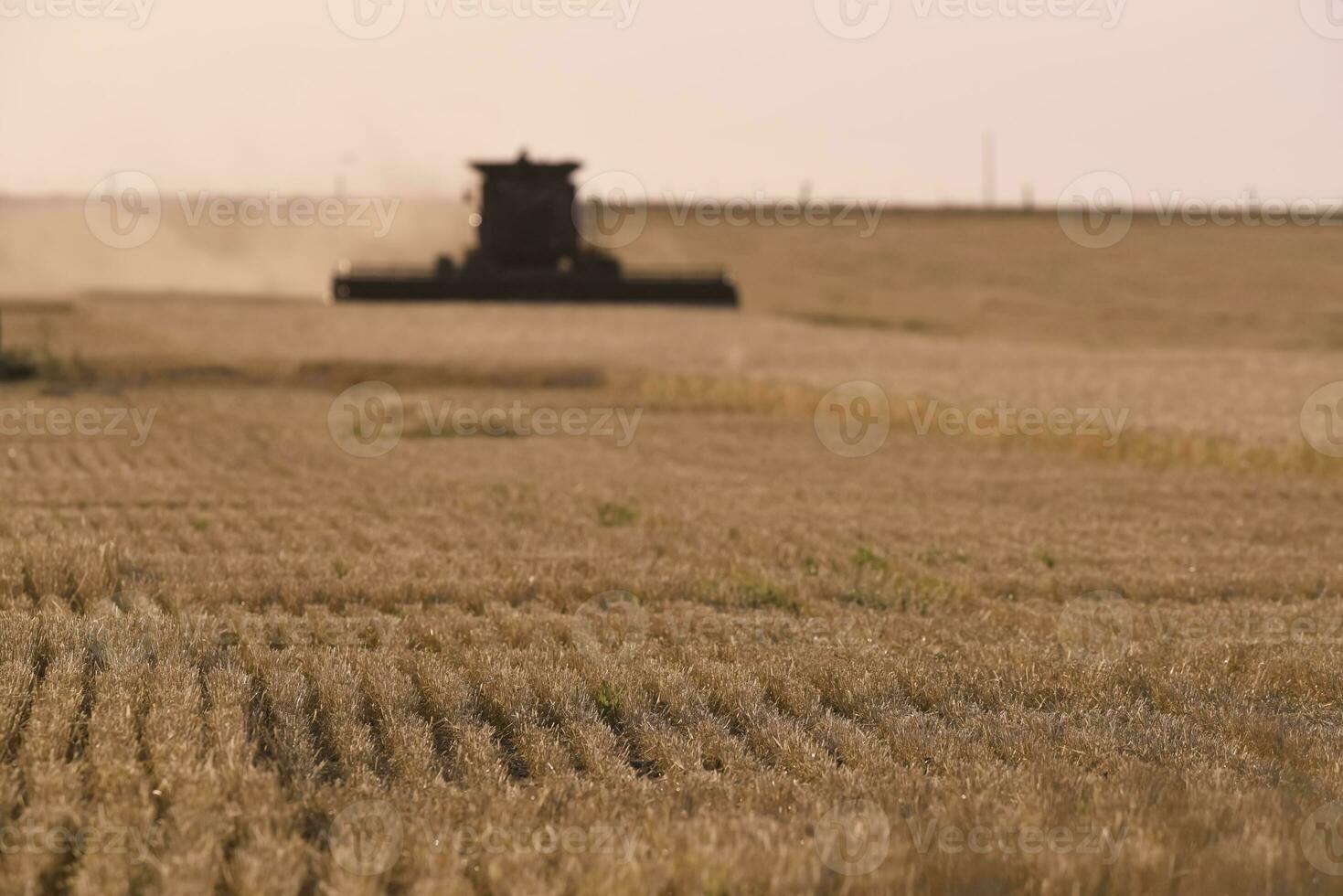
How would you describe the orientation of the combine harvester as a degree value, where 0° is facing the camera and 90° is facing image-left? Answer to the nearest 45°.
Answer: approximately 0°
